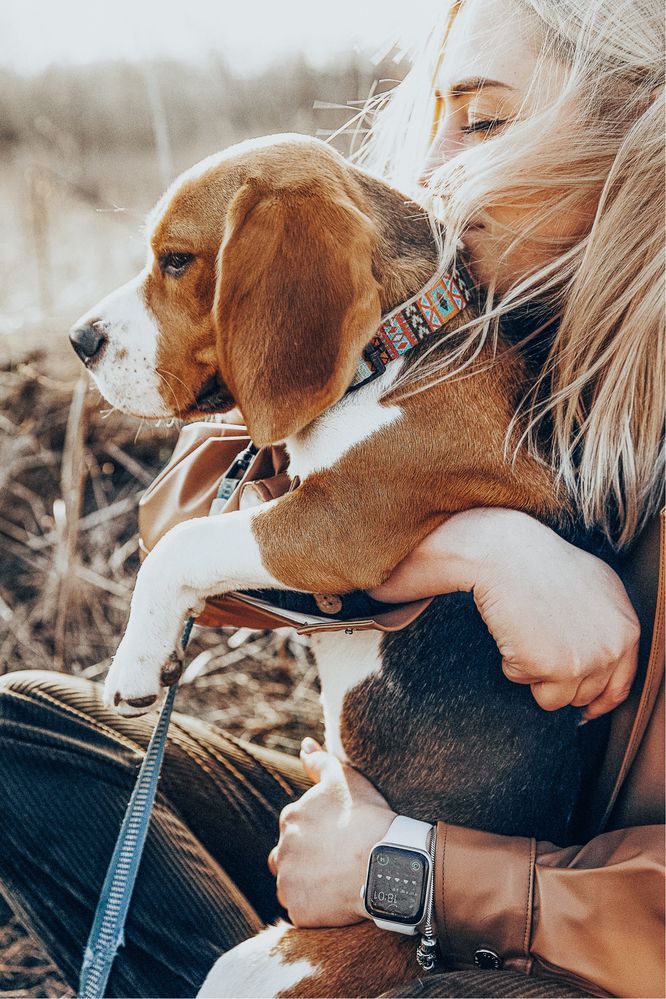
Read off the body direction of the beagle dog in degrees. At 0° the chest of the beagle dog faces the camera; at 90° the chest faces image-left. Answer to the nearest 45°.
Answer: approximately 90°

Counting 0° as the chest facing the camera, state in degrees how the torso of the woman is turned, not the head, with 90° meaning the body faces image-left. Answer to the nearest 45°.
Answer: approximately 90°
